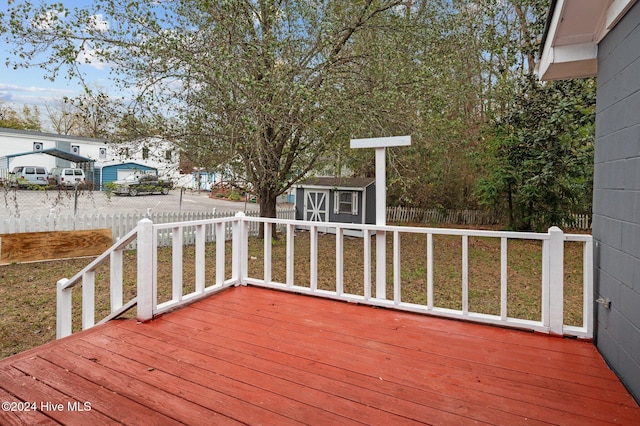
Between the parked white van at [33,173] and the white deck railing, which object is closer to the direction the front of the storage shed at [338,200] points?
the white deck railing

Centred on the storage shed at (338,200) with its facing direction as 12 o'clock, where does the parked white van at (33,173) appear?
The parked white van is roughly at 4 o'clock from the storage shed.

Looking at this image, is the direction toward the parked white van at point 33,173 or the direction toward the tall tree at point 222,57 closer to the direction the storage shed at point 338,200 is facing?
the tall tree

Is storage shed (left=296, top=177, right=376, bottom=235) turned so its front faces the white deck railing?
yes

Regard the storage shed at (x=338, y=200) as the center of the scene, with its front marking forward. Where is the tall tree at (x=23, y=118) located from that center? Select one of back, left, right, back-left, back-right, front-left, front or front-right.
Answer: back-right

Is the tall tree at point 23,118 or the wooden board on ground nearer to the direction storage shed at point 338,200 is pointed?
the wooden board on ground

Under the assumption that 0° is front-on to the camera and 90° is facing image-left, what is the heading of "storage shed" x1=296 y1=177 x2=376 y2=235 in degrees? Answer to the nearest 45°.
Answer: approximately 0°
